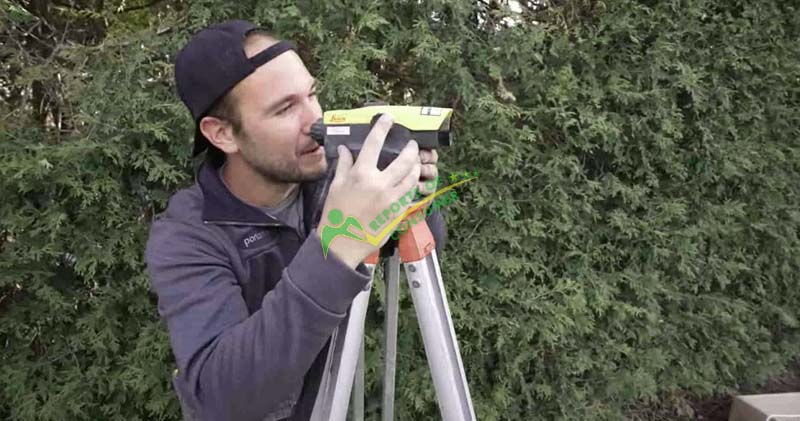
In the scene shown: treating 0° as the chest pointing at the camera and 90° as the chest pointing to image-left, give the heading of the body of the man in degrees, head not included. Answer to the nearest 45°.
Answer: approximately 315°
